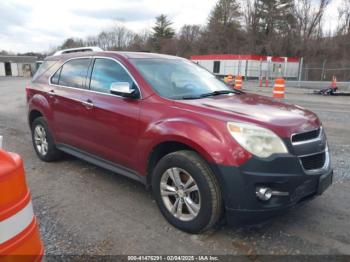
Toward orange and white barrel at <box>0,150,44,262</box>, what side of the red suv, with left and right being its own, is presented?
right

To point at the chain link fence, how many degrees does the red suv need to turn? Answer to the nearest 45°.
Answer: approximately 90° to its left

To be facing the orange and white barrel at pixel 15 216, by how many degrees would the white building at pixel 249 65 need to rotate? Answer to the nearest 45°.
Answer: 0° — it already faces it

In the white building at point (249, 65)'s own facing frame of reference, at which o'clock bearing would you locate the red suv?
The red suv is roughly at 12 o'clock from the white building.

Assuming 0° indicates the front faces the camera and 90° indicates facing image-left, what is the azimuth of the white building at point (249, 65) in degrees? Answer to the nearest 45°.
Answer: approximately 0°

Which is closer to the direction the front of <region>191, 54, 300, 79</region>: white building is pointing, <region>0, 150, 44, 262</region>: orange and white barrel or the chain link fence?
the orange and white barrel
